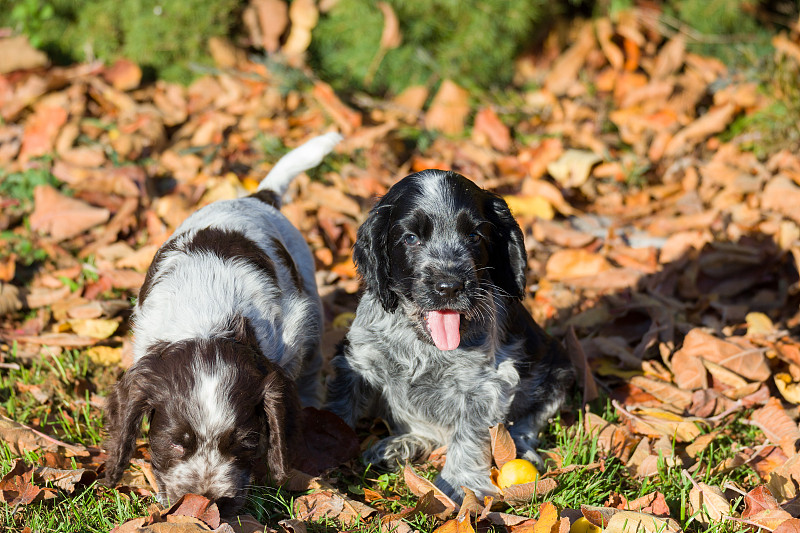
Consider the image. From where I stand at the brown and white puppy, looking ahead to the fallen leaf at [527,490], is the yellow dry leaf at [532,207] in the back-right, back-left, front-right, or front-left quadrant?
front-left

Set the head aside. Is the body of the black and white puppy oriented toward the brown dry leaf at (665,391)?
no

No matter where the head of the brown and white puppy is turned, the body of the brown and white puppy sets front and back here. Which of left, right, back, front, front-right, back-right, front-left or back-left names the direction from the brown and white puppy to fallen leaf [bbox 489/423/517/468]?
left

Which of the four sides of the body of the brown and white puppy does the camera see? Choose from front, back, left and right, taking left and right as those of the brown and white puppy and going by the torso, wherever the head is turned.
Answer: front

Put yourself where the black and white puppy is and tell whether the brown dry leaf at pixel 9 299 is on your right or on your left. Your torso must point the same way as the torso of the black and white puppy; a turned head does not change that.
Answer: on your right

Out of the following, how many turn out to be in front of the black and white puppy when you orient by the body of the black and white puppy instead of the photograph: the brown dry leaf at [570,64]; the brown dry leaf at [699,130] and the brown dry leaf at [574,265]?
0

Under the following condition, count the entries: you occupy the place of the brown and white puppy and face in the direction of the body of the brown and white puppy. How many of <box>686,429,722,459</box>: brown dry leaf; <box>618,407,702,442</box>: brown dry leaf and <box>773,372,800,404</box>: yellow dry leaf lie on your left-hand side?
3

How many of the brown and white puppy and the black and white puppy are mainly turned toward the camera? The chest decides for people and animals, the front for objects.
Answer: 2

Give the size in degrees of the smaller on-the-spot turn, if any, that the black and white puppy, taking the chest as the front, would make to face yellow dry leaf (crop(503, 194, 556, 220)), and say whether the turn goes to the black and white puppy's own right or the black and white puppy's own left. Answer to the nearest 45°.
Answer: approximately 180°

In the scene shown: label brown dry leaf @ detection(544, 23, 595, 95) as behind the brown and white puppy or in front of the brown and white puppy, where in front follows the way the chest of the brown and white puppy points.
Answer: behind

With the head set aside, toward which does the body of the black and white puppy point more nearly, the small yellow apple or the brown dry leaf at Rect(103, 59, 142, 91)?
the small yellow apple

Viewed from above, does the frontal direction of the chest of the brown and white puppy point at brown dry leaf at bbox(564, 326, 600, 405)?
no

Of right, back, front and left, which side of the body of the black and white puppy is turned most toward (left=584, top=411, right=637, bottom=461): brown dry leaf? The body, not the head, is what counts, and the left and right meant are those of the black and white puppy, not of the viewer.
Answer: left

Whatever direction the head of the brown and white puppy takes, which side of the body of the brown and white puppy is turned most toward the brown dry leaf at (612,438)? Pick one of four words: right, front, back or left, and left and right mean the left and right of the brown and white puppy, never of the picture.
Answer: left

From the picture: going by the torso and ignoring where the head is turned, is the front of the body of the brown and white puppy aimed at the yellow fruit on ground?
no

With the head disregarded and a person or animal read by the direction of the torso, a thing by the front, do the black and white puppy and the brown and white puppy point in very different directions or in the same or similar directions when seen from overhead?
same or similar directions

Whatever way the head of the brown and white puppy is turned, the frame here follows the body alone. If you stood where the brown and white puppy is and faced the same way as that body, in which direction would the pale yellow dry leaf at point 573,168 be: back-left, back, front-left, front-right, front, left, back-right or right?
back-left

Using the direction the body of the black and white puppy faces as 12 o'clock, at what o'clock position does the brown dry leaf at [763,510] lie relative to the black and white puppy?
The brown dry leaf is roughly at 10 o'clock from the black and white puppy.
